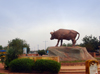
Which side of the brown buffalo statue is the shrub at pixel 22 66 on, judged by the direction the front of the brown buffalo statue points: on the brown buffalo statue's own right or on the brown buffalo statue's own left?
on the brown buffalo statue's own left

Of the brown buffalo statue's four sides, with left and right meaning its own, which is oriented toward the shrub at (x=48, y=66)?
left

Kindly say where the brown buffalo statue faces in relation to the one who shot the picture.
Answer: facing to the left of the viewer
